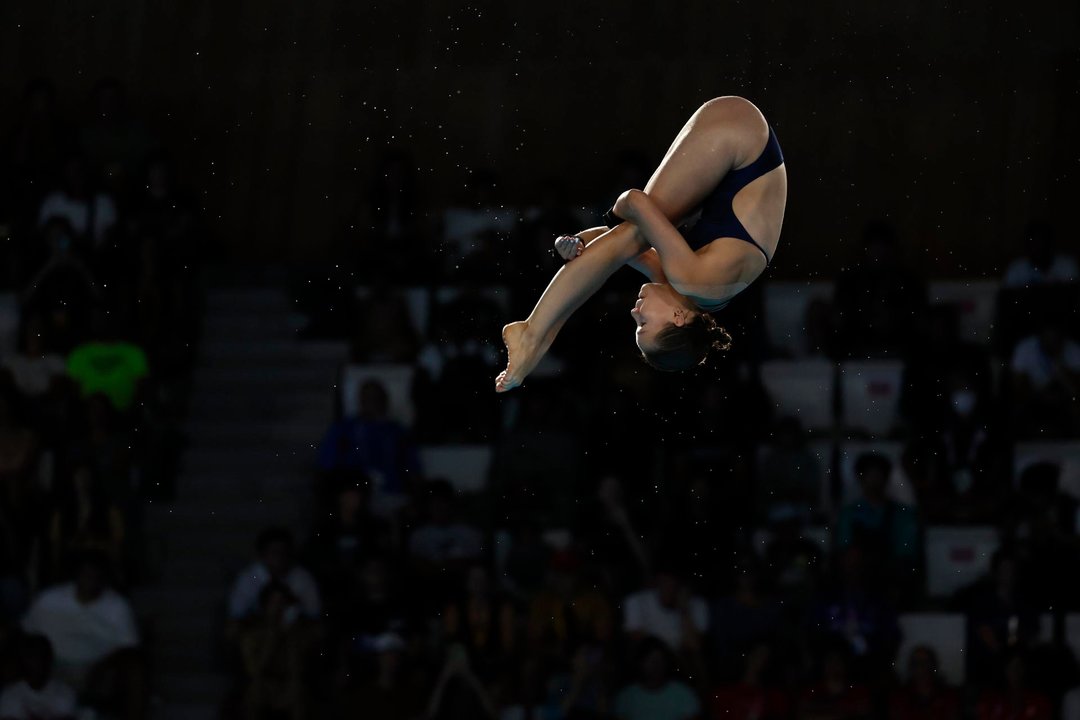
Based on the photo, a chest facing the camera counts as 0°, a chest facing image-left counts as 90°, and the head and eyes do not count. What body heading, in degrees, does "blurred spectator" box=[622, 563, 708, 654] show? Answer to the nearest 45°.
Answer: approximately 0°

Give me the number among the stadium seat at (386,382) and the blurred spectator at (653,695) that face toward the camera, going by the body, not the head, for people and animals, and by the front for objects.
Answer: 2

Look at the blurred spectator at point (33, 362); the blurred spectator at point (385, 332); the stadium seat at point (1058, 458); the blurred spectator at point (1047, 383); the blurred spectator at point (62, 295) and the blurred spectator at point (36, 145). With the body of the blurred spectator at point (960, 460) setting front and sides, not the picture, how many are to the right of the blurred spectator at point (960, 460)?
4

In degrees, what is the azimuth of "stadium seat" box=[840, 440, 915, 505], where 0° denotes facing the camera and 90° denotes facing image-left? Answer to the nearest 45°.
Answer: approximately 0°

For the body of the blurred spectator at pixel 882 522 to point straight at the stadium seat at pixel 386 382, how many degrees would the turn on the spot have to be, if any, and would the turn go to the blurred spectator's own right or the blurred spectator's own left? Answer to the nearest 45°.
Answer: approximately 90° to the blurred spectator's own right
